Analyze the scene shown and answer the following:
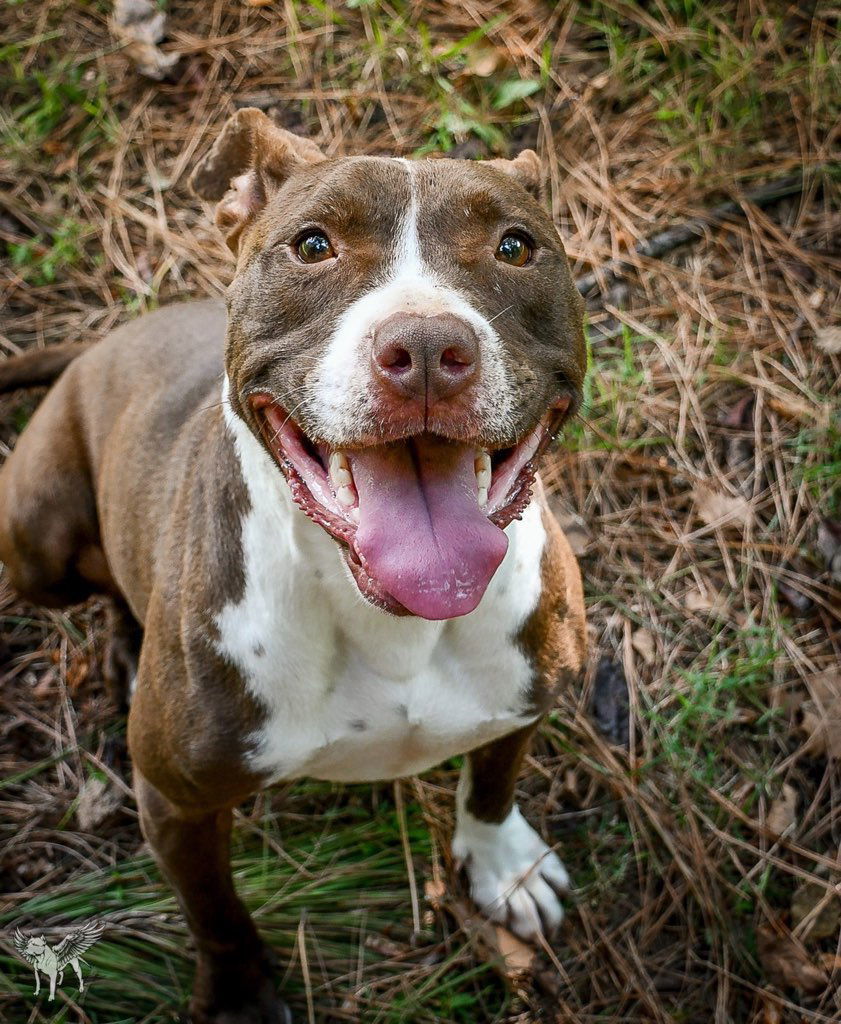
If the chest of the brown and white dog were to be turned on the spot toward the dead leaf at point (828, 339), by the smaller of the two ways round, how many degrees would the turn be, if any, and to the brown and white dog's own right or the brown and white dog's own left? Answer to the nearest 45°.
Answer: approximately 90° to the brown and white dog's own left

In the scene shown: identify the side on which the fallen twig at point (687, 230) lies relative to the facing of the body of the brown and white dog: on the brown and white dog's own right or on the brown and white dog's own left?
on the brown and white dog's own left

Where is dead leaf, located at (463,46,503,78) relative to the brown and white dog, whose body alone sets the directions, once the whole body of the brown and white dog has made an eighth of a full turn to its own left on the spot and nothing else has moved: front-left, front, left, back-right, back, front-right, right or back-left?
left

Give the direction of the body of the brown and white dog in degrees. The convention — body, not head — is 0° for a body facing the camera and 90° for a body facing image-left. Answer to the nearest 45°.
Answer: approximately 315°

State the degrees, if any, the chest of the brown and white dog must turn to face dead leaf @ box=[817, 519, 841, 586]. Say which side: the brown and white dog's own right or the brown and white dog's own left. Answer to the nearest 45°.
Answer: approximately 90° to the brown and white dog's own left
